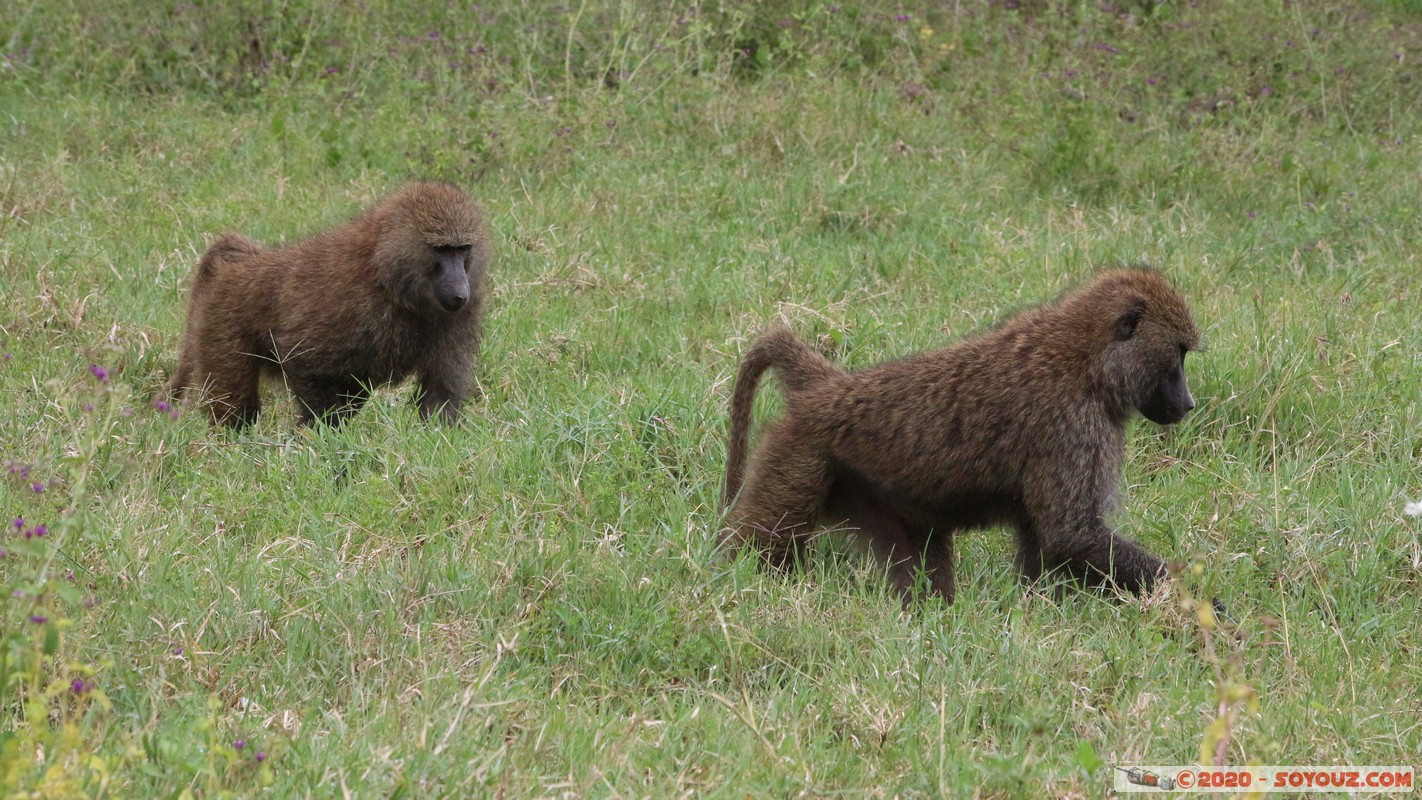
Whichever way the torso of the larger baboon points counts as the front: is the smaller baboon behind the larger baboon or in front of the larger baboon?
behind

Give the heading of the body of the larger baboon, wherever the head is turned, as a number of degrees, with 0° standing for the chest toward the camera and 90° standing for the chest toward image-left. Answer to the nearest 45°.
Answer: approximately 270°
